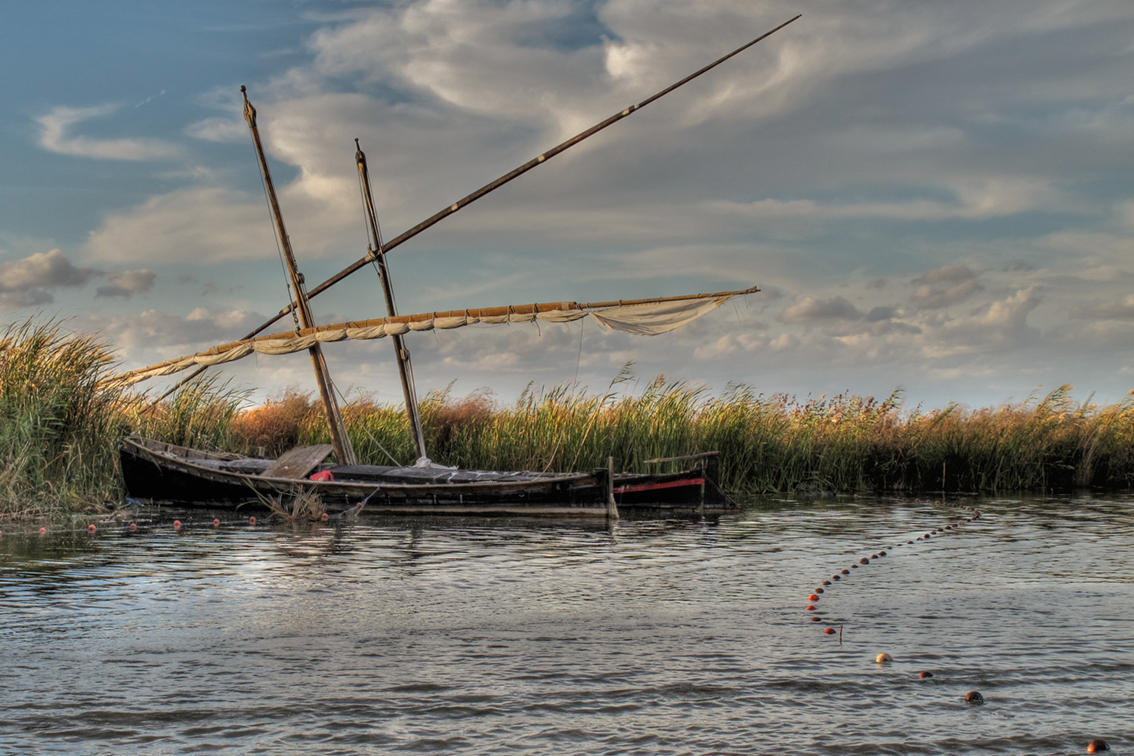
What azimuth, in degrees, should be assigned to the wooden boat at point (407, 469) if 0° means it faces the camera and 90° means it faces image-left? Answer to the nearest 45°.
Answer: approximately 90°

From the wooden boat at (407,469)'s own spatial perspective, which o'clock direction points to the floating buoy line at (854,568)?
The floating buoy line is roughly at 8 o'clock from the wooden boat.
